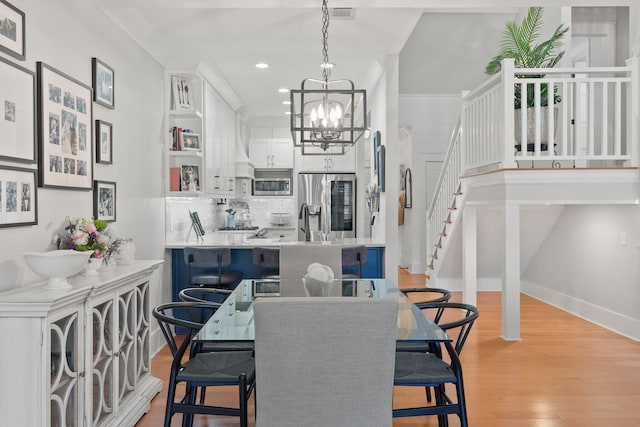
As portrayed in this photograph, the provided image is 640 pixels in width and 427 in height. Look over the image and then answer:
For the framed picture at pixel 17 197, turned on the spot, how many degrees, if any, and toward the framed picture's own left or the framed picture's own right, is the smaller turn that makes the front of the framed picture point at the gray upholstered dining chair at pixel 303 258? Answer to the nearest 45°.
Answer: approximately 45° to the framed picture's own left

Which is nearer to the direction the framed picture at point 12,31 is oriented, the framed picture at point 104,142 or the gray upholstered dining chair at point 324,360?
the gray upholstered dining chair

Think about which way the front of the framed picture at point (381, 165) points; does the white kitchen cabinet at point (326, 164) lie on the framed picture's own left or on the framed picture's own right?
on the framed picture's own right

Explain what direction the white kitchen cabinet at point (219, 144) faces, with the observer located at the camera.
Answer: facing to the right of the viewer

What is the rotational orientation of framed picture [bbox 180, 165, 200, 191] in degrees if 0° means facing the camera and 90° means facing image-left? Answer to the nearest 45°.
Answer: approximately 0°

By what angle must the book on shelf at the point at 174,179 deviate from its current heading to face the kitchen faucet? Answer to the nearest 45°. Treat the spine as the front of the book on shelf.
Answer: approximately 135° to its left

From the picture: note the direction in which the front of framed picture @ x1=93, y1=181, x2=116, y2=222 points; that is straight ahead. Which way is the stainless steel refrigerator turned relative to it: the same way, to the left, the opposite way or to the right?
to the right

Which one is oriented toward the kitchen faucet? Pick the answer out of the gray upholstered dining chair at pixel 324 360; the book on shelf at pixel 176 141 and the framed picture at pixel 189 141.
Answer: the gray upholstered dining chair
